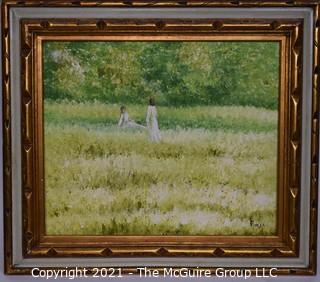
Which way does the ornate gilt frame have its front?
toward the camera
